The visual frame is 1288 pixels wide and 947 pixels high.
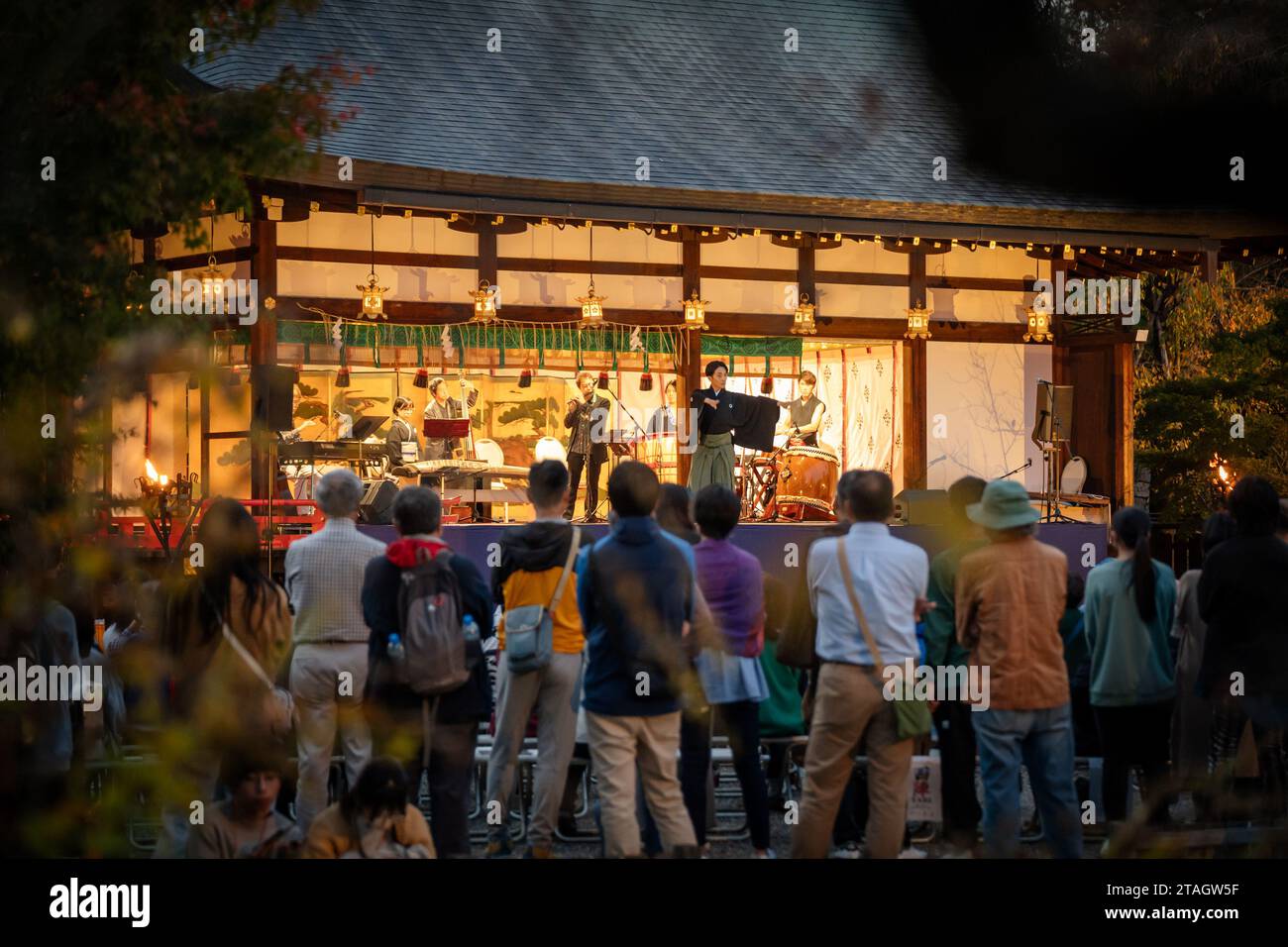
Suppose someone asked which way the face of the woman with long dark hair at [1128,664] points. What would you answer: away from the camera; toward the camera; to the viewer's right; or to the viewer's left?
away from the camera

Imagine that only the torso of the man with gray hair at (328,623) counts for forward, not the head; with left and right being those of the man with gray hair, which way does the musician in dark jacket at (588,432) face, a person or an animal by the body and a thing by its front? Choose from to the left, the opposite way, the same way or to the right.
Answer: the opposite way

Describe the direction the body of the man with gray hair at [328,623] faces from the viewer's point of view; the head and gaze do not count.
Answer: away from the camera

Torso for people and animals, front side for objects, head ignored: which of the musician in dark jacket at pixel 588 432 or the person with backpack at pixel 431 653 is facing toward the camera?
the musician in dark jacket

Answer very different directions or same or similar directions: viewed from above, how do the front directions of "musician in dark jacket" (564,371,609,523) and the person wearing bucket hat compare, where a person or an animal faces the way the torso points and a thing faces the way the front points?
very different directions

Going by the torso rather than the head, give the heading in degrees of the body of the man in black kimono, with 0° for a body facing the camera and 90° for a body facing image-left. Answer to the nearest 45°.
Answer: approximately 0°

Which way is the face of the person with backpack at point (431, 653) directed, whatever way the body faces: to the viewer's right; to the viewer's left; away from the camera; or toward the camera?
away from the camera

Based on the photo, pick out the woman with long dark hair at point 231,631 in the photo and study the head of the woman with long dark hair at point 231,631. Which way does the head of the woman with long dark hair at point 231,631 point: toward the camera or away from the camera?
away from the camera

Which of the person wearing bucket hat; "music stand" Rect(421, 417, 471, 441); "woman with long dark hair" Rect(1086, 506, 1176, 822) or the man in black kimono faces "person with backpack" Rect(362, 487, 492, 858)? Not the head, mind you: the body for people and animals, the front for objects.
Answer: the man in black kimono

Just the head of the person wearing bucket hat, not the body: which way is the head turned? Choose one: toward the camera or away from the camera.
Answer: away from the camera

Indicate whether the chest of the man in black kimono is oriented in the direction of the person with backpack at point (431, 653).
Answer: yes

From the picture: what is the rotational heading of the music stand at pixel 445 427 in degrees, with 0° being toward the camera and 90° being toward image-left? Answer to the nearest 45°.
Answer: approximately 180°

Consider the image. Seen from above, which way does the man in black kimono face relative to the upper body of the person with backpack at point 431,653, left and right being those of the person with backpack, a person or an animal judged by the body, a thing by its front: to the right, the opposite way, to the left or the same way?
the opposite way

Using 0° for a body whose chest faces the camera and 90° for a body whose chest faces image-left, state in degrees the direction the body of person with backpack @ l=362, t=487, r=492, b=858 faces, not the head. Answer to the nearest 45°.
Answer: approximately 180°

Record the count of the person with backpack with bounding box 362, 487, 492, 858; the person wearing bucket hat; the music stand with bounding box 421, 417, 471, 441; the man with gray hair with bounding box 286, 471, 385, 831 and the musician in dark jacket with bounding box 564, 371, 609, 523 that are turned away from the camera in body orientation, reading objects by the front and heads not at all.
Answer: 4

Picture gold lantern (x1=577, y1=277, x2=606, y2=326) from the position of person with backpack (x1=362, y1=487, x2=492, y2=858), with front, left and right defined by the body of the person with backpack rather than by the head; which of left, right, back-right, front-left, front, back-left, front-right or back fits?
front

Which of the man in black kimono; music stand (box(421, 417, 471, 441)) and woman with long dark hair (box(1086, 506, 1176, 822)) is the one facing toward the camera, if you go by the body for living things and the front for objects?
the man in black kimono

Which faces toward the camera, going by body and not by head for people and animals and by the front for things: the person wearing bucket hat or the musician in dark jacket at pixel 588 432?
the musician in dark jacket

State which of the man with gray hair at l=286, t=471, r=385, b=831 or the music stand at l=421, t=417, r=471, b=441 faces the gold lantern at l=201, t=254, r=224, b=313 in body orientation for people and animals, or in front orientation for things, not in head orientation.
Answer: the man with gray hair

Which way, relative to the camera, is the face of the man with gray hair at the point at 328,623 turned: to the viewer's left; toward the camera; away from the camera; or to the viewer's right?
away from the camera

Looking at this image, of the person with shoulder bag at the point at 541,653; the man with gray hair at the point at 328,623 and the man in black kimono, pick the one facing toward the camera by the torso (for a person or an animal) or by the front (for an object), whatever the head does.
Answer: the man in black kimono
